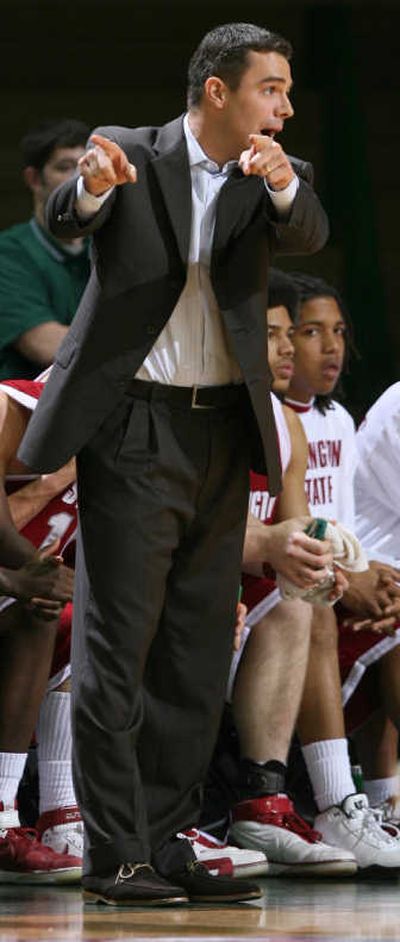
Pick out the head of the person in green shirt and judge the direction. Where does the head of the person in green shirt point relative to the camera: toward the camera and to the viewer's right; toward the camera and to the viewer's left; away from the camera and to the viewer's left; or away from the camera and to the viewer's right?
toward the camera and to the viewer's right

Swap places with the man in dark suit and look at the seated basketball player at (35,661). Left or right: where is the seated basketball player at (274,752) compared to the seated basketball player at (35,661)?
right

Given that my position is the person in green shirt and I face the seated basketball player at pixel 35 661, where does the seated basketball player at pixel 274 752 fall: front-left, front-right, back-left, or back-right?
front-left

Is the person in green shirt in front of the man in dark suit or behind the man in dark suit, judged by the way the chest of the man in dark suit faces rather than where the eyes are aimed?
behind

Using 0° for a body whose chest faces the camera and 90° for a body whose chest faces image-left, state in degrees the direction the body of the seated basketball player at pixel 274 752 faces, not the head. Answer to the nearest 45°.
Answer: approximately 315°

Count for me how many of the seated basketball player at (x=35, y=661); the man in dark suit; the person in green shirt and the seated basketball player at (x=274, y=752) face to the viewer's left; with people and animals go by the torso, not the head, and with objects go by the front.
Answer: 0

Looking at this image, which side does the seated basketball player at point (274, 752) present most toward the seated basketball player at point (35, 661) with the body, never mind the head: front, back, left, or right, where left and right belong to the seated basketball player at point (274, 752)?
right

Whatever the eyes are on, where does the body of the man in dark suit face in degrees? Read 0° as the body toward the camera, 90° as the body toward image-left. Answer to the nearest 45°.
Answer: approximately 315°

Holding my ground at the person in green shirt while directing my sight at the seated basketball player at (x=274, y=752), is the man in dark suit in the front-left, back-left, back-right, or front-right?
front-right

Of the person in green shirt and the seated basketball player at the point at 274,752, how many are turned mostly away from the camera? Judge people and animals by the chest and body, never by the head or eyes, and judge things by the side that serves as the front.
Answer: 0

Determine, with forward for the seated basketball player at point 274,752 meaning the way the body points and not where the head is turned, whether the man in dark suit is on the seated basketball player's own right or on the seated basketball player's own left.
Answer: on the seated basketball player's own right

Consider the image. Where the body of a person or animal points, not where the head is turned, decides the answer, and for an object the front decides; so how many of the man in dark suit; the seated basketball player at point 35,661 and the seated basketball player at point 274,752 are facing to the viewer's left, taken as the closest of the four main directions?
0

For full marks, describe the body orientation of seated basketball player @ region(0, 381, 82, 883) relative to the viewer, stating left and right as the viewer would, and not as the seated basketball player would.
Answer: facing the viewer and to the right of the viewer

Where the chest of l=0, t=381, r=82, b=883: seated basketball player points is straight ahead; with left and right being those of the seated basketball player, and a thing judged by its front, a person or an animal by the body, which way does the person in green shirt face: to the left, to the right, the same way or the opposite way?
the same way
